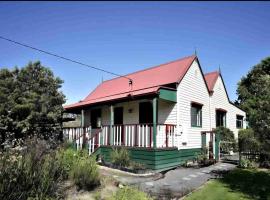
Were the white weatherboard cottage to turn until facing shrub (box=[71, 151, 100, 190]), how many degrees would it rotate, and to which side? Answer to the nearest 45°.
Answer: approximately 45° to its left

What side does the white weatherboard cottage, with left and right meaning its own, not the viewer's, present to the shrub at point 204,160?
left

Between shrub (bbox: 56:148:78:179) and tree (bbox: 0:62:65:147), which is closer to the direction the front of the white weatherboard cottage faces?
the shrub

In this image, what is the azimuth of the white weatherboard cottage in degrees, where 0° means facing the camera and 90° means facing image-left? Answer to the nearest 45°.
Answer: approximately 45°

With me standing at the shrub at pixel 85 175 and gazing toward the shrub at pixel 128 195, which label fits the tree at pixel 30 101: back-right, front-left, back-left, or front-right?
back-left

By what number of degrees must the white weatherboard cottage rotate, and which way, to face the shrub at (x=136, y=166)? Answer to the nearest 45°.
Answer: approximately 45° to its left
